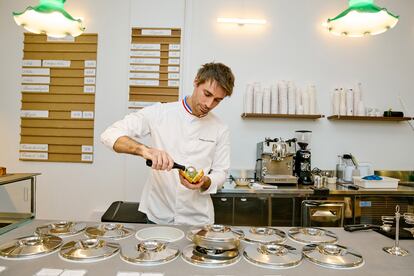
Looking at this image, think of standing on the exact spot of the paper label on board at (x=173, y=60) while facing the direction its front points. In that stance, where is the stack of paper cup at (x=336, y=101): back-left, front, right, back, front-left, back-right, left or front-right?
left

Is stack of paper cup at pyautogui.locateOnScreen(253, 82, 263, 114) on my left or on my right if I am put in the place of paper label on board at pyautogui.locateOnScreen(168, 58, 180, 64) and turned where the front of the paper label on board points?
on my left

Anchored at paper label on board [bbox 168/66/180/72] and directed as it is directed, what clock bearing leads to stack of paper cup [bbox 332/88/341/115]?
The stack of paper cup is roughly at 9 o'clock from the paper label on board.

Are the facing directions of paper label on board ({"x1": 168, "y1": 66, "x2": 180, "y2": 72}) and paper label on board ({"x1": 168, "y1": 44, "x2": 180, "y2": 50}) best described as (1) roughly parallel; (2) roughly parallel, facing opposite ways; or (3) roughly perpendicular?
roughly parallel

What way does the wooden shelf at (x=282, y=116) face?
toward the camera

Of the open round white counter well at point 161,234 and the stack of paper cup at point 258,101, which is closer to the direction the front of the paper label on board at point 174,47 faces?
the open round white counter well

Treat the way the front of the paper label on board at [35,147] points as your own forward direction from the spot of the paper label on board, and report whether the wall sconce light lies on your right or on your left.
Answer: on your left

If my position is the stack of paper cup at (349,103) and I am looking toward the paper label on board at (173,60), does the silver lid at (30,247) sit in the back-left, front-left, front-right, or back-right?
front-left

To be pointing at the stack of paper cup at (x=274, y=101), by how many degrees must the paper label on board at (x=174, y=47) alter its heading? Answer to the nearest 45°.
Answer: approximately 90° to its left

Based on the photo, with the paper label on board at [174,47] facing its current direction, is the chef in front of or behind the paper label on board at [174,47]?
in front

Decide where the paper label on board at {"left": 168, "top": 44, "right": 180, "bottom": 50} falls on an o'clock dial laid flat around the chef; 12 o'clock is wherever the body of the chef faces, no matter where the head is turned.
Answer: The paper label on board is roughly at 6 o'clock from the chef.
